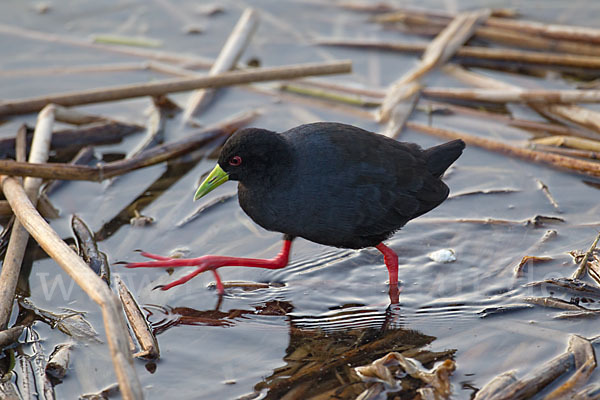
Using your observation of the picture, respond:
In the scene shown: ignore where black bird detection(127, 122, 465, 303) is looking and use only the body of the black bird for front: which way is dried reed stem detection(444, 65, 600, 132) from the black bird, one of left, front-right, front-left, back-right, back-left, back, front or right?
back-right

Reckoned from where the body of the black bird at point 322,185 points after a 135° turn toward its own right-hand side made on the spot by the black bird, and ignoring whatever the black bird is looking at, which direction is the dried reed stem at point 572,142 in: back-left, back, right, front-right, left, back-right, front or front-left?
front

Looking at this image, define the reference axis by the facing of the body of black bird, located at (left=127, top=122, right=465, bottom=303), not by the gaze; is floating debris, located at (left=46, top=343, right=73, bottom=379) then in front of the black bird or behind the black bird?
in front

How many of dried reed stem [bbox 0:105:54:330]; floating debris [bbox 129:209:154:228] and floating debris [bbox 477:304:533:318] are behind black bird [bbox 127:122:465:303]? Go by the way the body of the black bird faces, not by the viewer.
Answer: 1

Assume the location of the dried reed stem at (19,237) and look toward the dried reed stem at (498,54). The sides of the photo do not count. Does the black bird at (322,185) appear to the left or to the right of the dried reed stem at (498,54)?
right

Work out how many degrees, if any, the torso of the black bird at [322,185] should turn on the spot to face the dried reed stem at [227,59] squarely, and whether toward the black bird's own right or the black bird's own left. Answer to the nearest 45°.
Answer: approximately 90° to the black bird's own right

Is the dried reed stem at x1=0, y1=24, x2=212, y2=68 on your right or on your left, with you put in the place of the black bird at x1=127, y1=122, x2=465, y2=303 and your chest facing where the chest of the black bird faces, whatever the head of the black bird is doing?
on your right

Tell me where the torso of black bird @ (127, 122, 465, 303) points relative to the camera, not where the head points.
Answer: to the viewer's left

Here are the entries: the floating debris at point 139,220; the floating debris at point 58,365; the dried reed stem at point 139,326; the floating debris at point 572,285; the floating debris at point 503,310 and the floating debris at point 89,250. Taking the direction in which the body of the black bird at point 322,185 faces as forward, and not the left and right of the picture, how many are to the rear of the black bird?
2

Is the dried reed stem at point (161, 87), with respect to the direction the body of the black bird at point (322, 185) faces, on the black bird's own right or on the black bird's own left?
on the black bird's own right

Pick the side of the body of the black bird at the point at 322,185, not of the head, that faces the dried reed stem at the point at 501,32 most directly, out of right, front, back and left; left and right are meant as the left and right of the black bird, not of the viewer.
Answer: right

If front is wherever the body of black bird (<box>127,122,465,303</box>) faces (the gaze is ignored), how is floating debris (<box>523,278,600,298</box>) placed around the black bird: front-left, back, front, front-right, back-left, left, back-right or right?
back

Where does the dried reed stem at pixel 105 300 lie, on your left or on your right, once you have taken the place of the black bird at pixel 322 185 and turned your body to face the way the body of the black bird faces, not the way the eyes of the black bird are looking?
on your left

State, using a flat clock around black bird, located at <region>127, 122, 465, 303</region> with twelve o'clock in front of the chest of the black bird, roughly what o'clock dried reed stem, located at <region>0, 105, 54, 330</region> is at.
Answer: The dried reed stem is roughly at 12 o'clock from the black bird.

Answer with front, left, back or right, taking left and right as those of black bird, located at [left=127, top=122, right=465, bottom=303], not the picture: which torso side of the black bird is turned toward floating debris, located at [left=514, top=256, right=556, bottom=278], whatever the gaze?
back

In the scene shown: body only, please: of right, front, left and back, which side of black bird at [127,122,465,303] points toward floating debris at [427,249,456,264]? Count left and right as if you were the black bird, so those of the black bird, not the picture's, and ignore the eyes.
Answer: back
